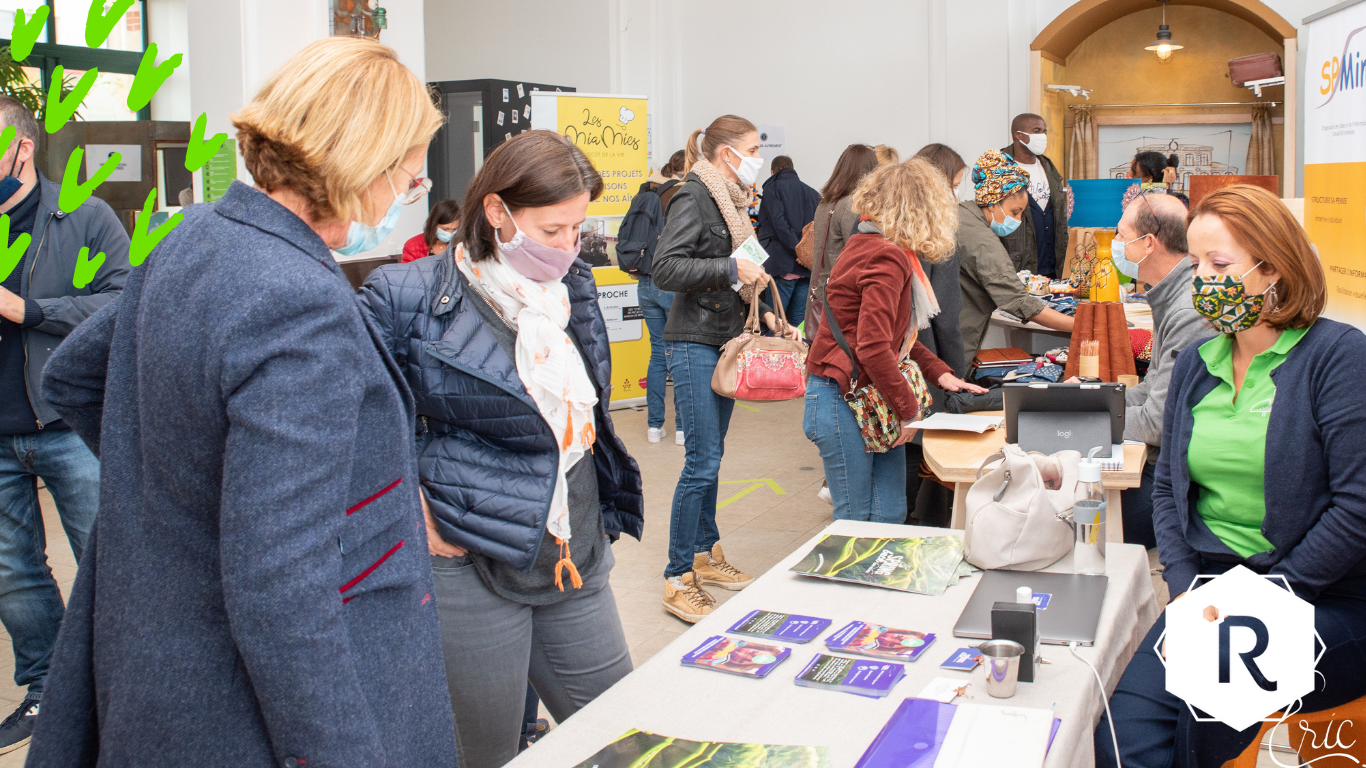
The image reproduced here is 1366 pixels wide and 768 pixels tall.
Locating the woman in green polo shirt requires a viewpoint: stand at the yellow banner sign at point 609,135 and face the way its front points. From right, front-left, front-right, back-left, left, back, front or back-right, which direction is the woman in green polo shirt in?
front

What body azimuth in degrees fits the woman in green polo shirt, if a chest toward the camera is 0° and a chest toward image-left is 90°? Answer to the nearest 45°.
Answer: approximately 45°

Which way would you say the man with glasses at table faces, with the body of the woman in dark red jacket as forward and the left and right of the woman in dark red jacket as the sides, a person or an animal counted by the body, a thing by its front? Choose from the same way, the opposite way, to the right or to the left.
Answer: the opposite way

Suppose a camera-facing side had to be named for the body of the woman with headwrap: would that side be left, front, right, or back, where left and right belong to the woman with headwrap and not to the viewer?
right

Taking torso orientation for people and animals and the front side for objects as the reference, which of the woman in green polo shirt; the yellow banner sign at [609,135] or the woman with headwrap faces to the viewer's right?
the woman with headwrap

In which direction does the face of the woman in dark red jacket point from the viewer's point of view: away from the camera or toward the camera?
away from the camera

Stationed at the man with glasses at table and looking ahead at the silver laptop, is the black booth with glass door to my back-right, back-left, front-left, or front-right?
back-right

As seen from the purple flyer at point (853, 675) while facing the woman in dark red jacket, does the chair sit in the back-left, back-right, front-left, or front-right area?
front-right

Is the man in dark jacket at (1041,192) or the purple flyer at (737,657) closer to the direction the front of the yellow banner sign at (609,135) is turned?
the purple flyer

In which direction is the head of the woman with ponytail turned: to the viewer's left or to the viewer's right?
to the viewer's right
